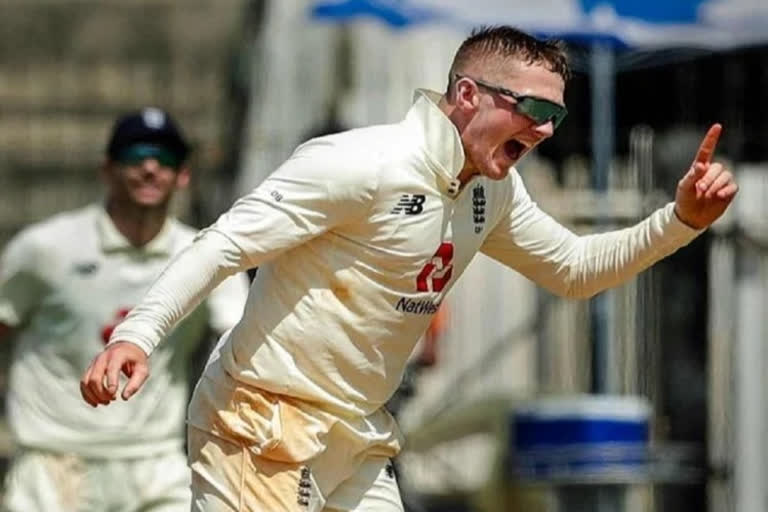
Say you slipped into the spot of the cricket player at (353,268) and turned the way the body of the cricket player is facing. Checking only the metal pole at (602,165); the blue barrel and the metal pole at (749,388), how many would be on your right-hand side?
0

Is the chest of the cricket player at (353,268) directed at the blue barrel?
no

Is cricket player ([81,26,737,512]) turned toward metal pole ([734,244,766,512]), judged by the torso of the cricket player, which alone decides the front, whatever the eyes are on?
no

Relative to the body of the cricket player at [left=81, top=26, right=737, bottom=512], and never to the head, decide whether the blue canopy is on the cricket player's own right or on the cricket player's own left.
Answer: on the cricket player's own left

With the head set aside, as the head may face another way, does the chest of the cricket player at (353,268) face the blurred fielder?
no

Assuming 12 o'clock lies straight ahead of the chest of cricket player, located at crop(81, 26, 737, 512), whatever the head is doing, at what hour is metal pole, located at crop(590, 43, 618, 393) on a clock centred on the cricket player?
The metal pole is roughly at 8 o'clock from the cricket player.

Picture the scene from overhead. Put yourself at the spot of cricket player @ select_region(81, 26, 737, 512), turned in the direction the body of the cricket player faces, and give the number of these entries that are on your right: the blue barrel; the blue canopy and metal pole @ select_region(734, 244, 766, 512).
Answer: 0
